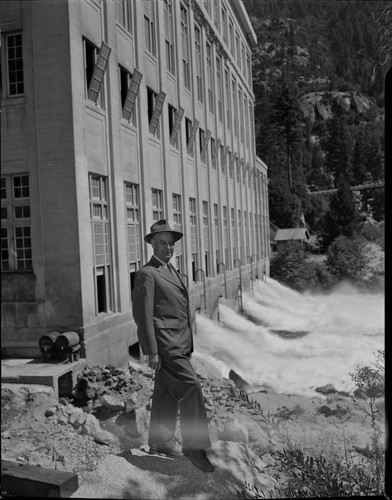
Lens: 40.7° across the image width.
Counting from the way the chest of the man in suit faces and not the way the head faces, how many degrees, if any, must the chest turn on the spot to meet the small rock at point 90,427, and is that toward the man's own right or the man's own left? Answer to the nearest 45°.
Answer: approximately 135° to the man's own right

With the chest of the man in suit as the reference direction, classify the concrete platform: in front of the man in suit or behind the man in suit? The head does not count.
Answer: behind
